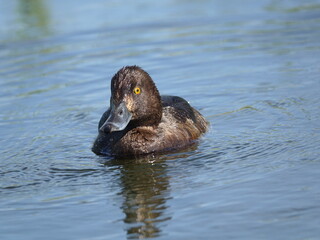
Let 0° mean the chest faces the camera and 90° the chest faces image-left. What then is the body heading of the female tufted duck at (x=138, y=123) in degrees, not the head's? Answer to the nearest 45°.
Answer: approximately 45°
